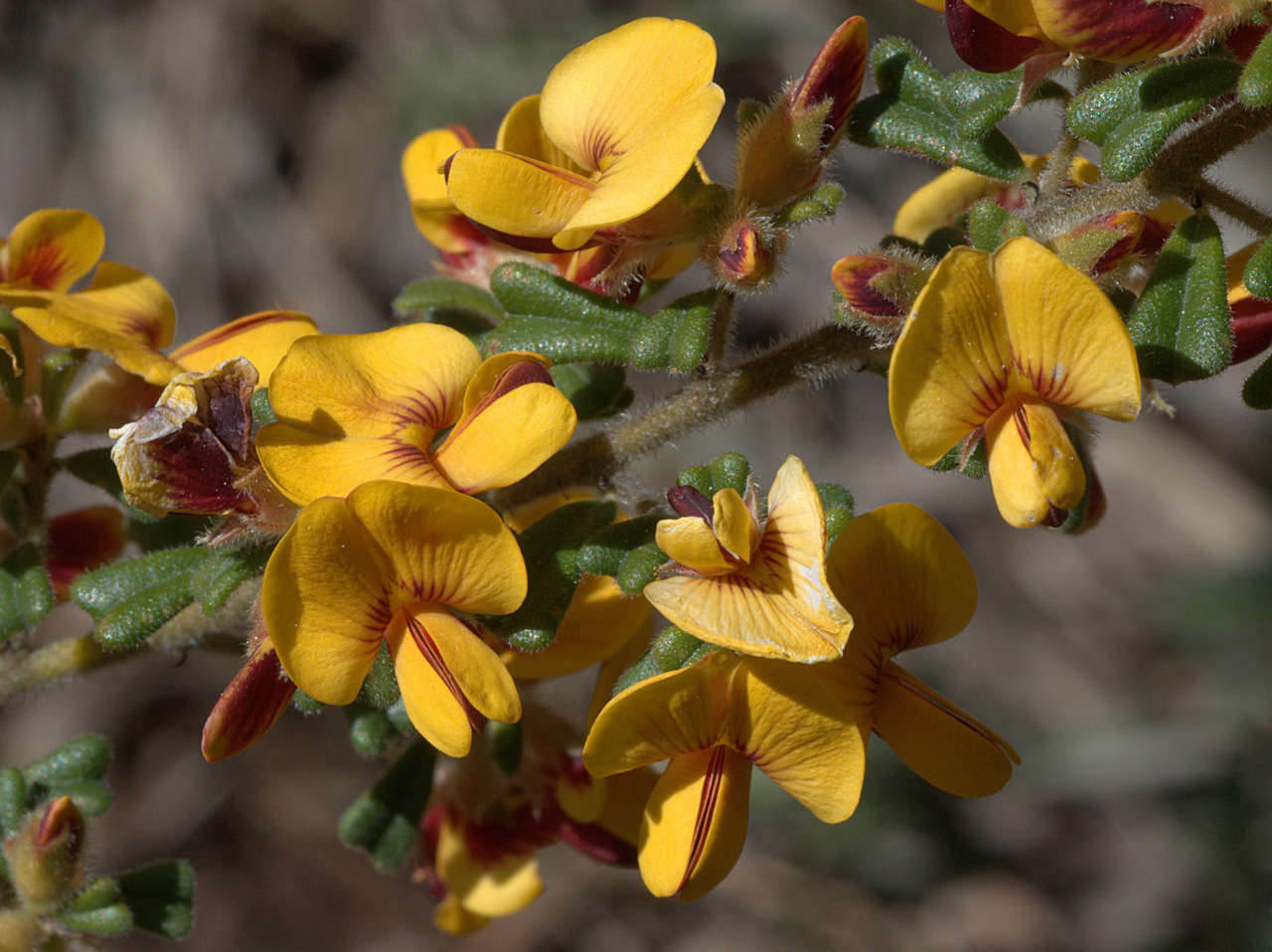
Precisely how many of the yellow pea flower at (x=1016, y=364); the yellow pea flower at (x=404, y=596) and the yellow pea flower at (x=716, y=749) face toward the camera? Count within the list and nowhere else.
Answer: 3

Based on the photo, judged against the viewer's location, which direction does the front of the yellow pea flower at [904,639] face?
facing the viewer and to the right of the viewer

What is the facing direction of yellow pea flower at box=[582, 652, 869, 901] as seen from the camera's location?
facing the viewer

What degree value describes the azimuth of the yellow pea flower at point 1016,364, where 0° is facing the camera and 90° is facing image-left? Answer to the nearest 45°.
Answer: approximately 0°

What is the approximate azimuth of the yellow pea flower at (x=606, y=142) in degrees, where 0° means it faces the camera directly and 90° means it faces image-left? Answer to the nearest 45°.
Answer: approximately 45°

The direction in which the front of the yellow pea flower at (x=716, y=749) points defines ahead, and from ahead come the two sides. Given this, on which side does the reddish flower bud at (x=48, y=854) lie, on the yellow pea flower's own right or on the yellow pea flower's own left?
on the yellow pea flower's own right

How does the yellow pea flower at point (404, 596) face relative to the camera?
toward the camera
